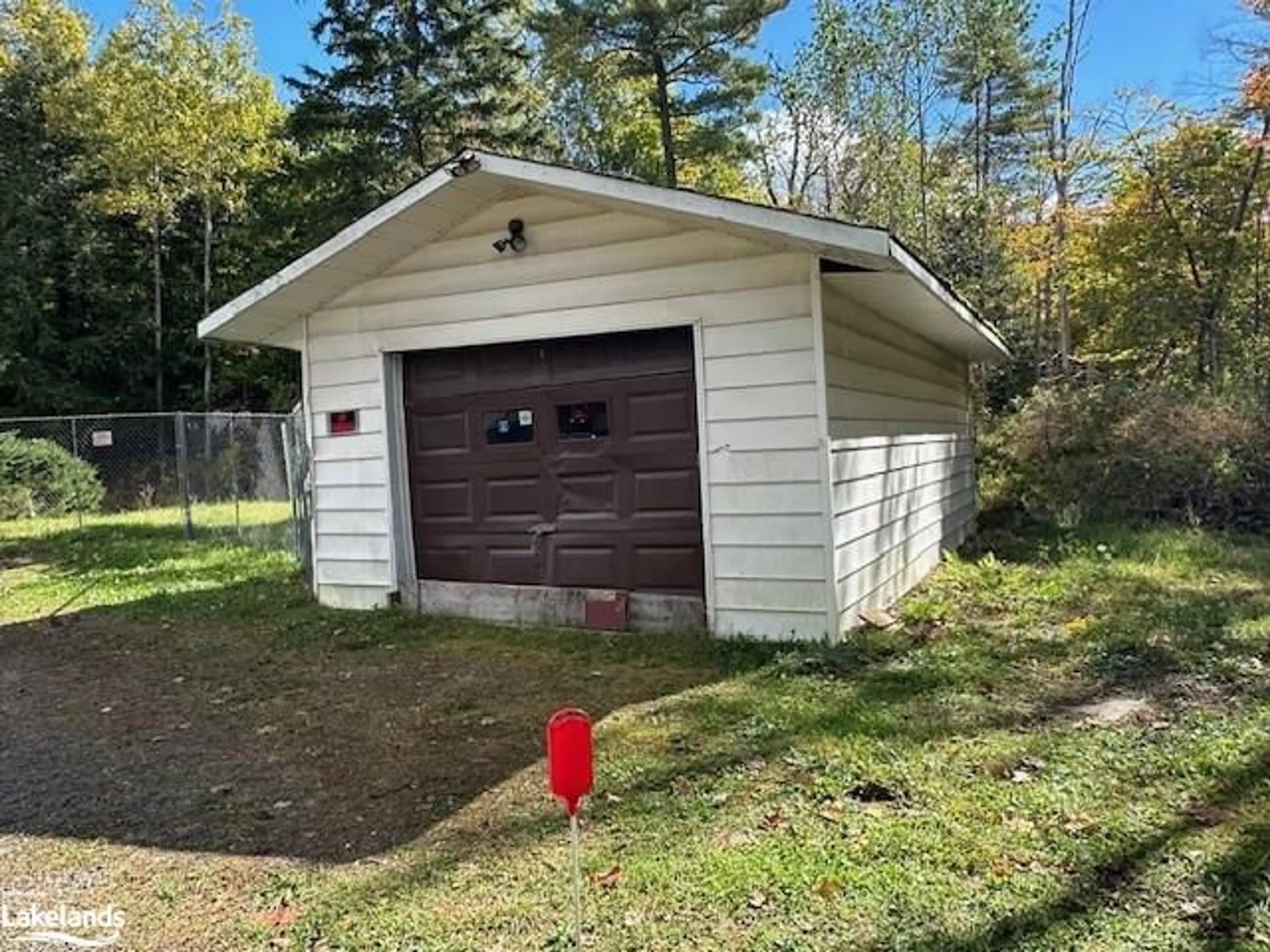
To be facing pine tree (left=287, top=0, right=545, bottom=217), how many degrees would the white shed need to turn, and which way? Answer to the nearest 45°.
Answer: approximately 135° to its right

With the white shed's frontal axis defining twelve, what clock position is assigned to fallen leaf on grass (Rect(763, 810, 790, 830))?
The fallen leaf on grass is roughly at 10 o'clock from the white shed.

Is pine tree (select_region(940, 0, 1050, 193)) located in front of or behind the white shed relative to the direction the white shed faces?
behind

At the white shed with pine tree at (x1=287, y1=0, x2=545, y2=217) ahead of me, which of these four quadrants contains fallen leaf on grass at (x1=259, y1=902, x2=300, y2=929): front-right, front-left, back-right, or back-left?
back-left

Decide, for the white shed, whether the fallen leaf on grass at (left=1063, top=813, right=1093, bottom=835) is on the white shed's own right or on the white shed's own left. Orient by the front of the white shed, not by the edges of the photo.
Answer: on the white shed's own left

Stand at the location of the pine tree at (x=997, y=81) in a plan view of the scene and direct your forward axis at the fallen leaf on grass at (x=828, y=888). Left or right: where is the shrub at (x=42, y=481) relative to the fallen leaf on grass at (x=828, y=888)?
right

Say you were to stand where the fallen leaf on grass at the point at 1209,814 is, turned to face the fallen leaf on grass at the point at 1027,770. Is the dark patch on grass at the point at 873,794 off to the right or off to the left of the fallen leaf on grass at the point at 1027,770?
left

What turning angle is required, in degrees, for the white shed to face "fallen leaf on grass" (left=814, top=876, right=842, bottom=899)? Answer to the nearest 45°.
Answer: approximately 45° to its left

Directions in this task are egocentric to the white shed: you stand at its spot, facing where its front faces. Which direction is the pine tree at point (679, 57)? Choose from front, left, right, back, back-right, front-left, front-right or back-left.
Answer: back-right

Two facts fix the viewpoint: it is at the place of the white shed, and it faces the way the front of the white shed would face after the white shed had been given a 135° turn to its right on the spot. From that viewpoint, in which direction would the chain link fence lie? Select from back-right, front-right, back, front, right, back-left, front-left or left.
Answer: front-left

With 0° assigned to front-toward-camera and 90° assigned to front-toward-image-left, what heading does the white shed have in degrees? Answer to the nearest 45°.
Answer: approximately 45°

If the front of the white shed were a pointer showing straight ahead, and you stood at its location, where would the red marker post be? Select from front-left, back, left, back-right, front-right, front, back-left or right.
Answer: front-left

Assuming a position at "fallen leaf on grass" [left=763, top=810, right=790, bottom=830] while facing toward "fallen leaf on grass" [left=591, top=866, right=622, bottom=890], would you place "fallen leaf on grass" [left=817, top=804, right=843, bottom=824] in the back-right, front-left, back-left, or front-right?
back-left

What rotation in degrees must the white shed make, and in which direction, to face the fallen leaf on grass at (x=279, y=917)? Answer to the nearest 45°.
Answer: approximately 45° to its left
